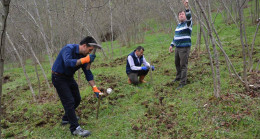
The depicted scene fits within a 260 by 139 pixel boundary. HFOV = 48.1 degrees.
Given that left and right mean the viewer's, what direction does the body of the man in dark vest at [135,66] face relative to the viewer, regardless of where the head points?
facing the viewer and to the right of the viewer

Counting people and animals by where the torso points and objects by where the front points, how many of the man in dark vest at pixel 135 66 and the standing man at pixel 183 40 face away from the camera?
0

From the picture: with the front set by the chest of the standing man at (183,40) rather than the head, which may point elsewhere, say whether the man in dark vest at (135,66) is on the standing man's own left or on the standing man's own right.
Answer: on the standing man's own right

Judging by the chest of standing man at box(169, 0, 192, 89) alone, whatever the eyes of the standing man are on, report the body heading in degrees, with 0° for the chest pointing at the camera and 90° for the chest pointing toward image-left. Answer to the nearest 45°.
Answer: approximately 45°
